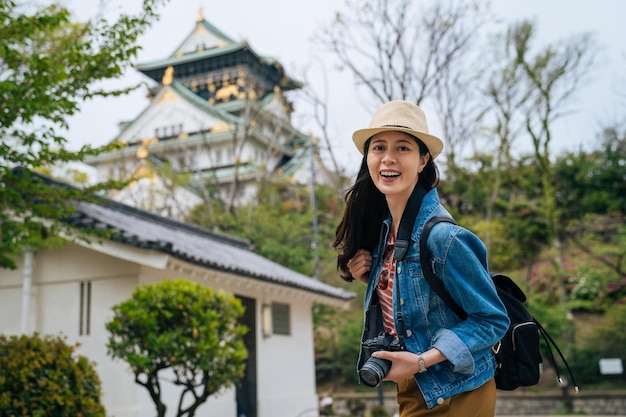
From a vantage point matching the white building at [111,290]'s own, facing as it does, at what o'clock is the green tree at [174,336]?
The green tree is roughly at 1 o'clock from the white building.

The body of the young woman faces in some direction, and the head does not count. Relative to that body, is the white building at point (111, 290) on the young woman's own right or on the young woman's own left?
on the young woman's own right

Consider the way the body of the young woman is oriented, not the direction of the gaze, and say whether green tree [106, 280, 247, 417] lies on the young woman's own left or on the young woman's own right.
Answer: on the young woman's own right

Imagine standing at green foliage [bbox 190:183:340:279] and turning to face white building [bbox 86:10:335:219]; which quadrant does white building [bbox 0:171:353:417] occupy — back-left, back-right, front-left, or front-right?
back-left

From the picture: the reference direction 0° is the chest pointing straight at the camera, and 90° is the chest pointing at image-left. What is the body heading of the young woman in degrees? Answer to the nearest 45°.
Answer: approximately 45°

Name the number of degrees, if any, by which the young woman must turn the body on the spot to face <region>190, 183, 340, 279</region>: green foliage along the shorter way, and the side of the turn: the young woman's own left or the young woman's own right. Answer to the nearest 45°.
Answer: approximately 135° to the young woman's own right

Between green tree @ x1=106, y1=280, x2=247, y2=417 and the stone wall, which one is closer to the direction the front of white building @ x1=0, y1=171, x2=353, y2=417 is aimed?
the green tree

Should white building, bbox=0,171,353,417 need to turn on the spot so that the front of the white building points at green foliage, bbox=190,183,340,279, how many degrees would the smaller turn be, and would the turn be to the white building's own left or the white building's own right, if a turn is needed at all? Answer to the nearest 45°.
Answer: approximately 135° to the white building's own left

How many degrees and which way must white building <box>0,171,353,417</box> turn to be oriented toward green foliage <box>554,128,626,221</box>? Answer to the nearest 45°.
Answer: approximately 90° to its left

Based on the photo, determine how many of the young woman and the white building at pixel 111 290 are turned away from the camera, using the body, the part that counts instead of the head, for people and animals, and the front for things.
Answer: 0

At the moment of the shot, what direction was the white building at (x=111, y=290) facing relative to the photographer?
facing the viewer and to the right of the viewer
